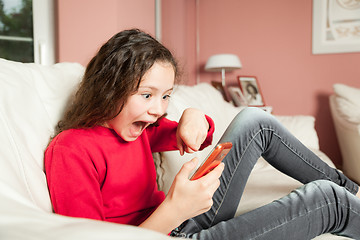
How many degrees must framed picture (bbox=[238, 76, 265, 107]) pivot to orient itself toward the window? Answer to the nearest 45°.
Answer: approximately 45° to its right

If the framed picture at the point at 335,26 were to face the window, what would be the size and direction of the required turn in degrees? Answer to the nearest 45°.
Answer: approximately 45° to its right

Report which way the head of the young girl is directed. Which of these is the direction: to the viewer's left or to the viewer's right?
to the viewer's right

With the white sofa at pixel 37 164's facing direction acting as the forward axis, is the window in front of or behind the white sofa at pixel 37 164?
behind

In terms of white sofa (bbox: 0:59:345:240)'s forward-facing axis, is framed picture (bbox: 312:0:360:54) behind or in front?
behind

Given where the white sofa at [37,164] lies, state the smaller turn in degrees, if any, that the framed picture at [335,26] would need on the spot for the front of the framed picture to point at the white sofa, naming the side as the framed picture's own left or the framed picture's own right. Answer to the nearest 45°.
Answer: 0° — it already faces it

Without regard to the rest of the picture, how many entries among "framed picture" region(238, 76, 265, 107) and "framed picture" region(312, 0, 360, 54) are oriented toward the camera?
2

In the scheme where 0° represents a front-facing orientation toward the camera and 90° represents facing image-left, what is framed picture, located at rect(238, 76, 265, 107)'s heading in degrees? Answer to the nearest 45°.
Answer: approximately 0°

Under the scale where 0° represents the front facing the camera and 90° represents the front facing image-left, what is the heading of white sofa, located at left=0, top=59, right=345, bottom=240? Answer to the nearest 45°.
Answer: approximately 0°
